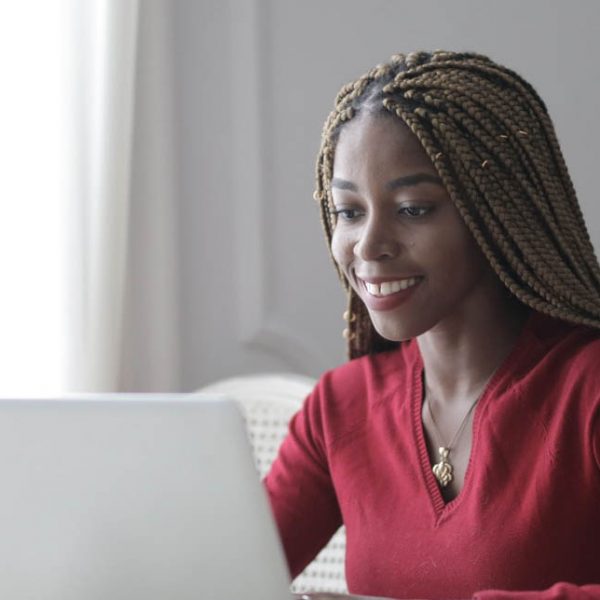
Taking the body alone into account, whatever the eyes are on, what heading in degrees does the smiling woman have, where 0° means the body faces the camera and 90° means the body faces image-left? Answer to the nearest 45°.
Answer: approximately 45°

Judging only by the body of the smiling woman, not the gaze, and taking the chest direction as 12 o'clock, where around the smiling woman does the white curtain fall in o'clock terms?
The white curtain is roughly at 3 o'clock from the smiling woman.
